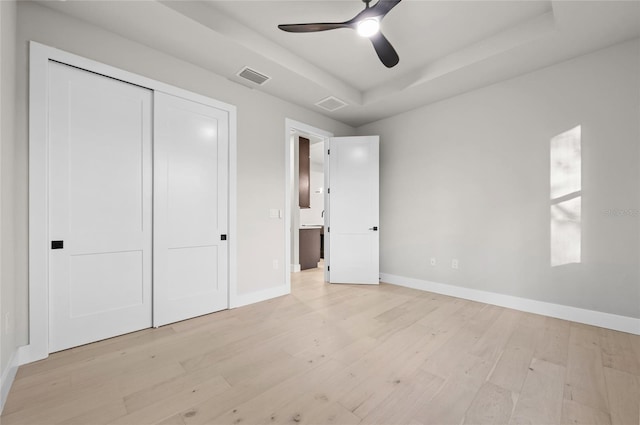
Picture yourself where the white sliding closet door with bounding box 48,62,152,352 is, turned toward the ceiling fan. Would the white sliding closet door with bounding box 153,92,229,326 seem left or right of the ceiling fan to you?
left

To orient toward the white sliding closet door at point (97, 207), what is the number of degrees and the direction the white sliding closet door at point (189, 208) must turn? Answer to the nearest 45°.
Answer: approximately 135° to its right

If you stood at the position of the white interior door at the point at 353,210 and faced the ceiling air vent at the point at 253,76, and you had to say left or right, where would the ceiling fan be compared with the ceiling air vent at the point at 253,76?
left

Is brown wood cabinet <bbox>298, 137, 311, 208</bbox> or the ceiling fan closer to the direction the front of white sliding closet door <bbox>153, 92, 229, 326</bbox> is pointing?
the ceiling fan

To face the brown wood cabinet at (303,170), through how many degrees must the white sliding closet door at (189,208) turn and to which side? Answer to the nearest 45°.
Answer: approximately 90° to its left

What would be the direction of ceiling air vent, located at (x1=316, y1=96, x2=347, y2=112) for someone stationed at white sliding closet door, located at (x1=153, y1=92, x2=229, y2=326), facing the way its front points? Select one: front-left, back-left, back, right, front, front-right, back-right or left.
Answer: front-left

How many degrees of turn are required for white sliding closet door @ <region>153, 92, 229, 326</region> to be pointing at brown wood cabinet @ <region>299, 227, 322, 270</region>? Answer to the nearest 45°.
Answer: approximately 90° to its left

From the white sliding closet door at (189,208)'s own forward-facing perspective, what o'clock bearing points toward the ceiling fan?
The ceiling fan is roughly at 12 o'clock from the white sliding closet door.

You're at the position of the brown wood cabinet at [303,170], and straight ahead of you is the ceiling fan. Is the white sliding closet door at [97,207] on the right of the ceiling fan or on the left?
right

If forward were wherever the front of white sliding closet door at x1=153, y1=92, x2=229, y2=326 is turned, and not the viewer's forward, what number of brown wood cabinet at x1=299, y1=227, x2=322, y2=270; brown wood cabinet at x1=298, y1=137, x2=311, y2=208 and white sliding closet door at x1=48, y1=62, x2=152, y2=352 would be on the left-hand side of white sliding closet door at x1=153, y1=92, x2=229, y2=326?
2

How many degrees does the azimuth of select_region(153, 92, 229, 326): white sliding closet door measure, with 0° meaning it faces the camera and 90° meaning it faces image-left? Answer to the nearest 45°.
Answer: approximately 315°
